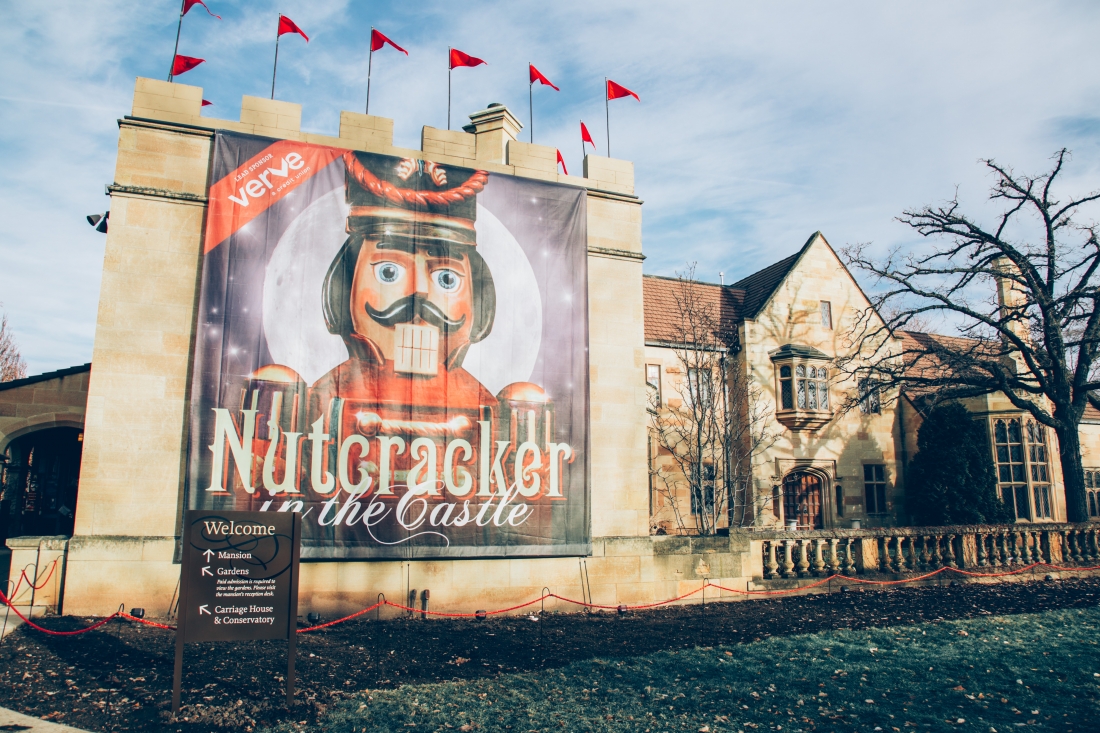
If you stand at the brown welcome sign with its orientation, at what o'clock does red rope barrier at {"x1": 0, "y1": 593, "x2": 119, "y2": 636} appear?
The red rope barrier is roughly at 5 o'clock from the brown welcome sign.

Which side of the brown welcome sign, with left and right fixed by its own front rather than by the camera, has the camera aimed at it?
front

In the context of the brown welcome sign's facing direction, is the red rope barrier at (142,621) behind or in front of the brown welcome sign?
behind

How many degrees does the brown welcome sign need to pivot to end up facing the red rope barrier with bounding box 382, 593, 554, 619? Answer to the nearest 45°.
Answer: approximately 135° to its left

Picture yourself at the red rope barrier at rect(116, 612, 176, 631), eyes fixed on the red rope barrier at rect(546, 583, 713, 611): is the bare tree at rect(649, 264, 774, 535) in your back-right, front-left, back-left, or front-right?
front-left

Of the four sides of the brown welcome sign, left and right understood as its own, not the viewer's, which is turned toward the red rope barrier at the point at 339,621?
back

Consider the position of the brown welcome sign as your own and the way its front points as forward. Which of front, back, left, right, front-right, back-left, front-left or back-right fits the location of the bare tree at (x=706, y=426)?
back-left

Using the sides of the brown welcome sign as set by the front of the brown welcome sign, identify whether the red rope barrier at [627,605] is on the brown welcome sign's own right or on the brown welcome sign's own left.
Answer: on the brown welcome sign's own left
